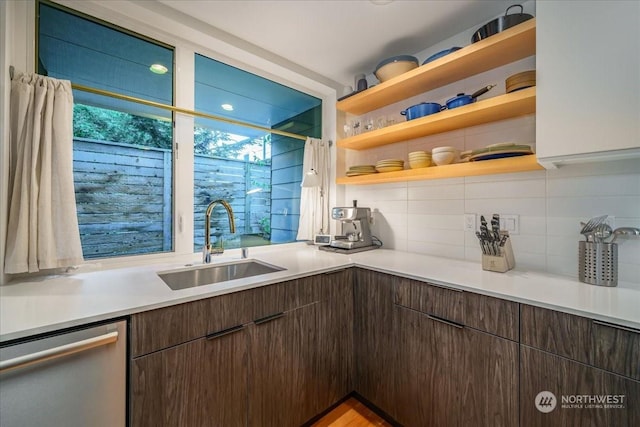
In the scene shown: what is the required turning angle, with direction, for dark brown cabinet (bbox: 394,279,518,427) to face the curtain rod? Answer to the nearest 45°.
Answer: approximately 45° to its right

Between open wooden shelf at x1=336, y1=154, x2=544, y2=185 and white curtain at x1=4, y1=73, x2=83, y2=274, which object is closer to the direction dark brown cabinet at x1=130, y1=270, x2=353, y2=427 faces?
the open wooden shelf

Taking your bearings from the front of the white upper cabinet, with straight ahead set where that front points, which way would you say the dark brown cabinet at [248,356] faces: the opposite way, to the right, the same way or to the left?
to the left

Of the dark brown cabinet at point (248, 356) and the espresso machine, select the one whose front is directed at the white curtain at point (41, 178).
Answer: the espresso machine

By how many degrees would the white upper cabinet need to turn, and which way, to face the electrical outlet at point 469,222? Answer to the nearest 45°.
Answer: approximately 135° to its right

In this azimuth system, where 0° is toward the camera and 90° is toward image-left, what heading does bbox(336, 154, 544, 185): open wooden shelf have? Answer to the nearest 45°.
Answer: approximately 45°

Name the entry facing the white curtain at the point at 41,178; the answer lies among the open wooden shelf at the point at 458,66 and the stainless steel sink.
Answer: the open wooden shelf
